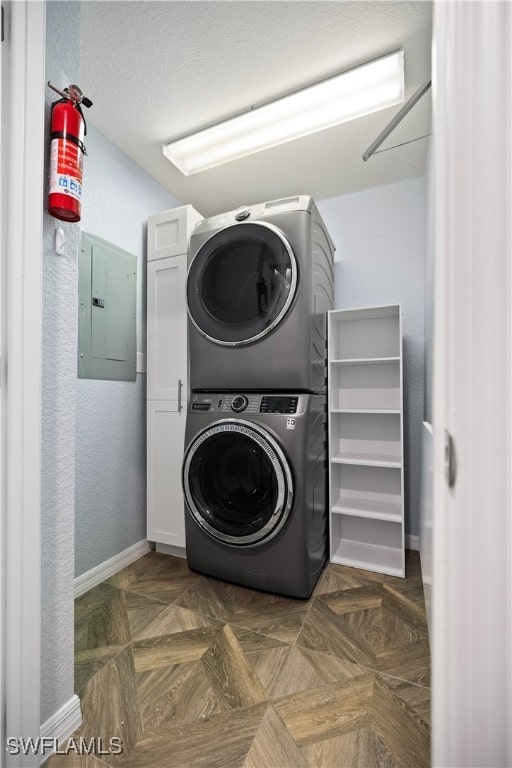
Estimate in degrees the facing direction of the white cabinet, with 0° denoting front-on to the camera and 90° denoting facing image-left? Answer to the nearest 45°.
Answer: approximately 45°

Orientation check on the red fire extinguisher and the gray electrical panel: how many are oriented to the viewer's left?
0

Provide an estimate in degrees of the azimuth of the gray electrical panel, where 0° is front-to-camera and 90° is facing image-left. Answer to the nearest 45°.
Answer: approximately 315°

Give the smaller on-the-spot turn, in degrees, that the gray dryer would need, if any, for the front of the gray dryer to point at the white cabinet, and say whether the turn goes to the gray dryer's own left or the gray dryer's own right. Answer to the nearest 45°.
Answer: approximately 90° to the gray dryer's own right

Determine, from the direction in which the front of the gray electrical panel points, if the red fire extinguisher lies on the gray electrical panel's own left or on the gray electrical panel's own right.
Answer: on the gray electrical panel's own right

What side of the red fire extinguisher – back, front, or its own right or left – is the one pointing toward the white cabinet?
left

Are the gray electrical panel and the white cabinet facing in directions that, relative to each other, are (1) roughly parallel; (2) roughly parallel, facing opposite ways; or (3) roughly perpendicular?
roughly perpendicular

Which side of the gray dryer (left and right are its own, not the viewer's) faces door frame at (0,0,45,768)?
front

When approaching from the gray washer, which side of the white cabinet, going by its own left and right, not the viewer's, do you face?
left
